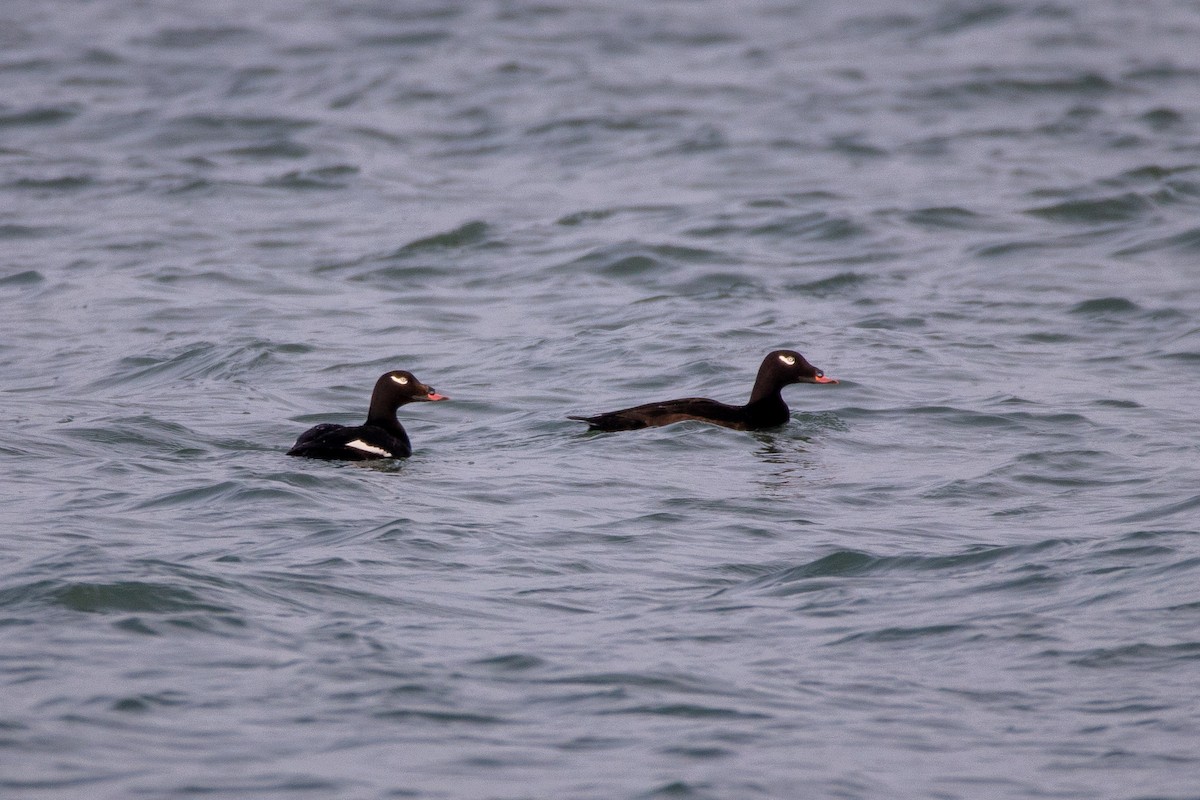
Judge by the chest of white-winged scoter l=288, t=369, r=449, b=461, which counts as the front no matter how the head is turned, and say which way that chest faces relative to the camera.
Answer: to the viewer's right

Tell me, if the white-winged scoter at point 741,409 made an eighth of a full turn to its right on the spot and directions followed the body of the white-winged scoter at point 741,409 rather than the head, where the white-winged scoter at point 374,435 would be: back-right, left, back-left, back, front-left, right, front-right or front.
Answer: right

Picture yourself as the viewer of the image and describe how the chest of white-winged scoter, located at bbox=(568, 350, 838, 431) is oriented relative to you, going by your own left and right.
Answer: facing to the right of the viewer
